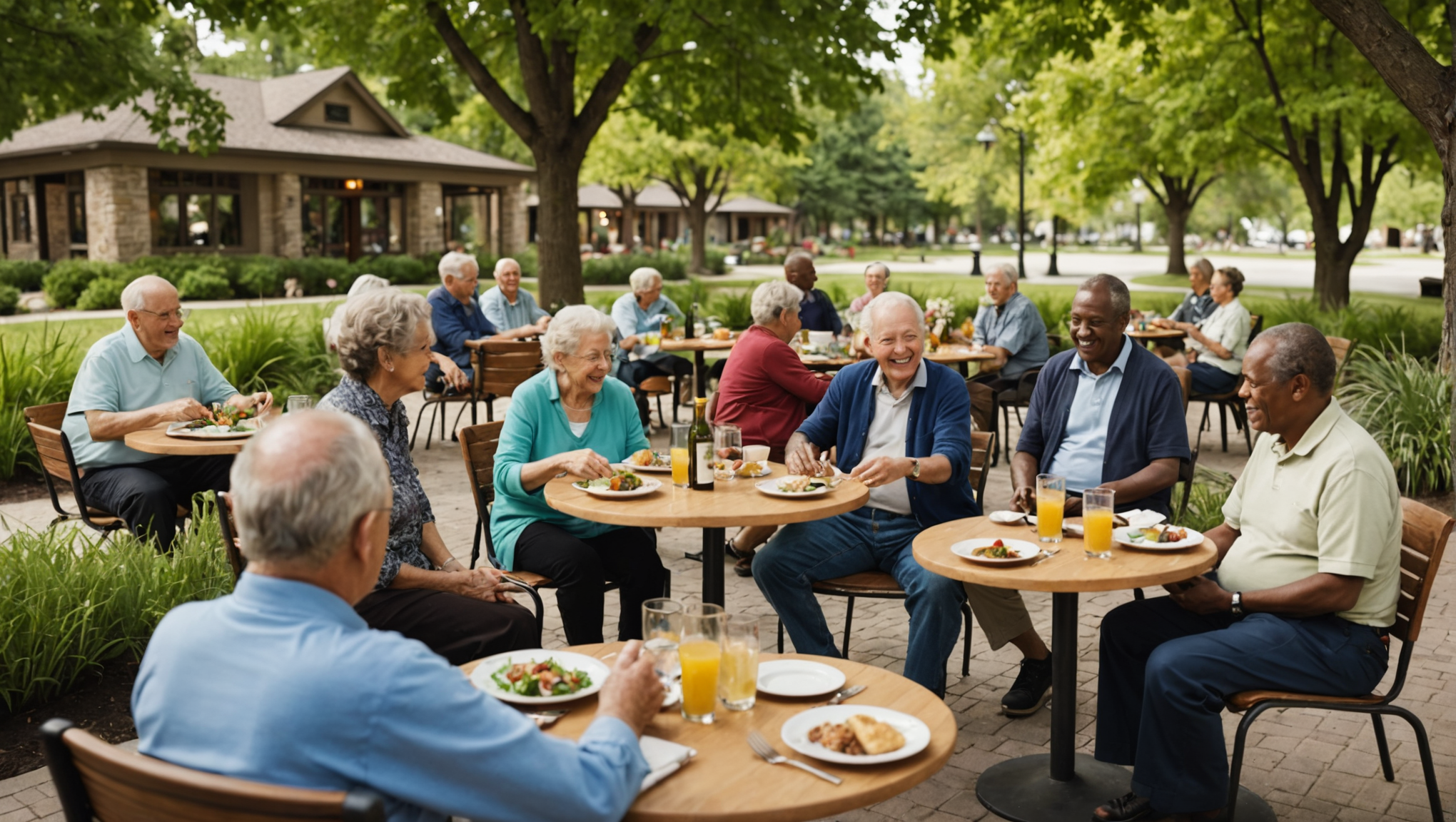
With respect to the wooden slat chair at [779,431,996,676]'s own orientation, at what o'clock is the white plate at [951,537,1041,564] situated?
The white plate is roughly at 10 o'clock from the wooden slat chair.

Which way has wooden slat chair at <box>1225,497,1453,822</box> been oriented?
to the viewer's left

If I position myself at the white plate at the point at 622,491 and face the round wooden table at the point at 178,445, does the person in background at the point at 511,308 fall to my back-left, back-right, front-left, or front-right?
front-right

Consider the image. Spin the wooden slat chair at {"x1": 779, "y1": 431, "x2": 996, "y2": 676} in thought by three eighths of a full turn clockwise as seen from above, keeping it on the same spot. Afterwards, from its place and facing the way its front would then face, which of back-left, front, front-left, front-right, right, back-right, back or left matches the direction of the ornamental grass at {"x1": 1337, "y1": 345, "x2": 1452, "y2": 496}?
front-right

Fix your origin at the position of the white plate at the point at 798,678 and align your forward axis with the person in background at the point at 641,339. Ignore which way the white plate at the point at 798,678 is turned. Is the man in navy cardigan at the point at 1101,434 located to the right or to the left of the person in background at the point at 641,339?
right

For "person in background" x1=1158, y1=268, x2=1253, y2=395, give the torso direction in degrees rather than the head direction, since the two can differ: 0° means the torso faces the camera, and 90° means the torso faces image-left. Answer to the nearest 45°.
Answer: approximately 90°

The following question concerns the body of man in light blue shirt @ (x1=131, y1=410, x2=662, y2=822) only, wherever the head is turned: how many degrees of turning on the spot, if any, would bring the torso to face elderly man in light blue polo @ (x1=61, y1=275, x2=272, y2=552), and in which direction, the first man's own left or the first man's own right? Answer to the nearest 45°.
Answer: approximately 45° to the first man's own left

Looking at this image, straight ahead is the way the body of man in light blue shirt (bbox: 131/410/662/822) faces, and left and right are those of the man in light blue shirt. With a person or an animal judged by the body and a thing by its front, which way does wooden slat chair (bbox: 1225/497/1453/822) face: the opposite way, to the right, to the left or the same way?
to the left

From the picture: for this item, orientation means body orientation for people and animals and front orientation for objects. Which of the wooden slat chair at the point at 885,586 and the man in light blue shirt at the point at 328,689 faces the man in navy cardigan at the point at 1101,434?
the man in light blue shirt

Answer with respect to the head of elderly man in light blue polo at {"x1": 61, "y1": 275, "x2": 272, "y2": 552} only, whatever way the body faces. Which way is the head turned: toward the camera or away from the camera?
toward the camera

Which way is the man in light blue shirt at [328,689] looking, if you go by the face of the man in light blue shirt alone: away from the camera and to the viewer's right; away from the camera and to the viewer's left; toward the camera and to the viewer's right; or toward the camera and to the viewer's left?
away from the camera and to the viewer's right

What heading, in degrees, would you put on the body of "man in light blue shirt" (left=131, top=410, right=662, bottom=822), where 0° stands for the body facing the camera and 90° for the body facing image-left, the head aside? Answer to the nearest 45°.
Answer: approximately 225°

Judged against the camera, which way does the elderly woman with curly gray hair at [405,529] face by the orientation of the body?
to the viewer's right

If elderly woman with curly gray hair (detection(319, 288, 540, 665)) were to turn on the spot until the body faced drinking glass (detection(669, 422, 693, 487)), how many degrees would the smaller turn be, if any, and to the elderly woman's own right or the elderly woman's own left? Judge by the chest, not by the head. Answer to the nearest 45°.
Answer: approximately 45° to the elderly woman's own left

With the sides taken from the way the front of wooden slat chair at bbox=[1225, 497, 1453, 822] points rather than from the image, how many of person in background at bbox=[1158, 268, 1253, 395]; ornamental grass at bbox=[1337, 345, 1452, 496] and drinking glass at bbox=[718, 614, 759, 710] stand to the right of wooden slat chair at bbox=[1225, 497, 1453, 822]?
2

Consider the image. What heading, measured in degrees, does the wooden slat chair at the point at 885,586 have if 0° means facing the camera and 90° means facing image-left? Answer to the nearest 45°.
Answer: approximately 45°

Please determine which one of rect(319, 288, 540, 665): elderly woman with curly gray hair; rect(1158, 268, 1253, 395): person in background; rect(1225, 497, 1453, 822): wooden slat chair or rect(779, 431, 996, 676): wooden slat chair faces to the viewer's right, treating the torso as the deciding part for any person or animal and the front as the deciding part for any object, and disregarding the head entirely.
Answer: the elderly woman with curly gray hair

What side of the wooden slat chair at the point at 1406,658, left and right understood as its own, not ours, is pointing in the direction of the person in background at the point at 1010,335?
right

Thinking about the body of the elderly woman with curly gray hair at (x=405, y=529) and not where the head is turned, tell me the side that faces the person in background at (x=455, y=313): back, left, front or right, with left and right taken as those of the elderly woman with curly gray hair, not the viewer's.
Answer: left
